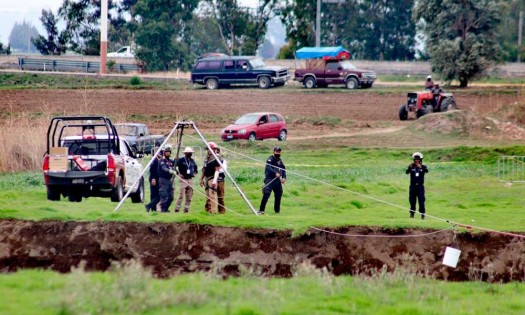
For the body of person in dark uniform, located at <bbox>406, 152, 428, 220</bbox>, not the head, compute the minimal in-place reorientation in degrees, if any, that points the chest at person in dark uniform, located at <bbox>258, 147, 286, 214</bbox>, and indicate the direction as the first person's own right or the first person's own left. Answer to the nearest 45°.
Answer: approximately 90° to the first person's own right

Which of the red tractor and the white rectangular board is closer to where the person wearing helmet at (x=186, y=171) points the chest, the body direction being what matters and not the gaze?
the white rectangular board

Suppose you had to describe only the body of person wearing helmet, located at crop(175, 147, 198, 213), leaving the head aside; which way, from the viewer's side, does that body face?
toward the camera

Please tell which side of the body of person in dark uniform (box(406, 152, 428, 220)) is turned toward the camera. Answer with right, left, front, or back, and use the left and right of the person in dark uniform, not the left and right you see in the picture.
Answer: front

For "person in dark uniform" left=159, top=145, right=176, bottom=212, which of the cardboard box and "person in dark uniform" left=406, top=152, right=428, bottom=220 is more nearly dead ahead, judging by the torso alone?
the person in dark uniform

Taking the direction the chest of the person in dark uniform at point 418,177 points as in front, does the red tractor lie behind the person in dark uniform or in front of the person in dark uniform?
behind

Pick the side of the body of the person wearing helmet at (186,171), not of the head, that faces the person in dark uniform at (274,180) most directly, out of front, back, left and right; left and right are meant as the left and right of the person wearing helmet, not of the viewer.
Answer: left

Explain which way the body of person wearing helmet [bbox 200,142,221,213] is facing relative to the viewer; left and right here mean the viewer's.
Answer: facing the viewer and to the left of the viewer

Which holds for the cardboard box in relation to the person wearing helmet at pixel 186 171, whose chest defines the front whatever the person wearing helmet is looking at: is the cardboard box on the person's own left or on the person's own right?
on the person's own right

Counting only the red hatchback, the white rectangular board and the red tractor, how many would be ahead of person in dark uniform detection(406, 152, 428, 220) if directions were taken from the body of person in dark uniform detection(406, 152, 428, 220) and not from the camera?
1

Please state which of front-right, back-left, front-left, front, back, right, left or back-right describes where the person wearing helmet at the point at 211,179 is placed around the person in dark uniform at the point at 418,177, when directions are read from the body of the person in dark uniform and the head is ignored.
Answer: right
